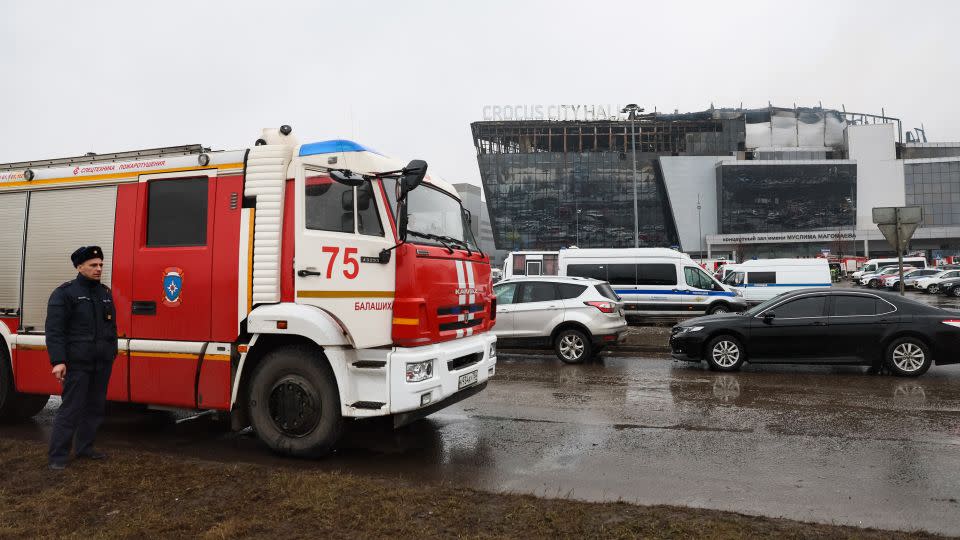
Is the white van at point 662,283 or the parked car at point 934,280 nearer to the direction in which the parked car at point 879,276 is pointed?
the white van

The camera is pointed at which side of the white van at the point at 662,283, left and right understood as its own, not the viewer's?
right

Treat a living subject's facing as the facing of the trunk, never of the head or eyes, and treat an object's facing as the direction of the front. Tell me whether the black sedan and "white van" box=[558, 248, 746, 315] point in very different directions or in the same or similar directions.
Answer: very different directions

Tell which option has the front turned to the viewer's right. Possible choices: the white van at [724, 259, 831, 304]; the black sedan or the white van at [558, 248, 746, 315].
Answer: the white van at [558, 248, 746, 315]

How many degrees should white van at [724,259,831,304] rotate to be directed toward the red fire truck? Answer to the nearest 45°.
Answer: approximately 90° to its left

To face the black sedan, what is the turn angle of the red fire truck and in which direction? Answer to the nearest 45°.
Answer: approximately 45° to its left

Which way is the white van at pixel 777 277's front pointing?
to the viewer's left

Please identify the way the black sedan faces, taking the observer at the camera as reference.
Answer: facing to the left of the viewer

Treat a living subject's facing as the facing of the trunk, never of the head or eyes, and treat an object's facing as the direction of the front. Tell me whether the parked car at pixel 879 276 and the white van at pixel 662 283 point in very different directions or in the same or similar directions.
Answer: very different directions

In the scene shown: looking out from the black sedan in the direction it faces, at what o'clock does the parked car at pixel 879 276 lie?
The parked car is roughly at 3 o'clock from the black sedan.

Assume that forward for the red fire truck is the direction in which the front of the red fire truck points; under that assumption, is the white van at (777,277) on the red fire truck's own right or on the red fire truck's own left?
on the red fire truck's own left

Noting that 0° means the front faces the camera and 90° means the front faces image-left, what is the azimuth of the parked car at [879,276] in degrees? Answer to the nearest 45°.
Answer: approximately 45°
